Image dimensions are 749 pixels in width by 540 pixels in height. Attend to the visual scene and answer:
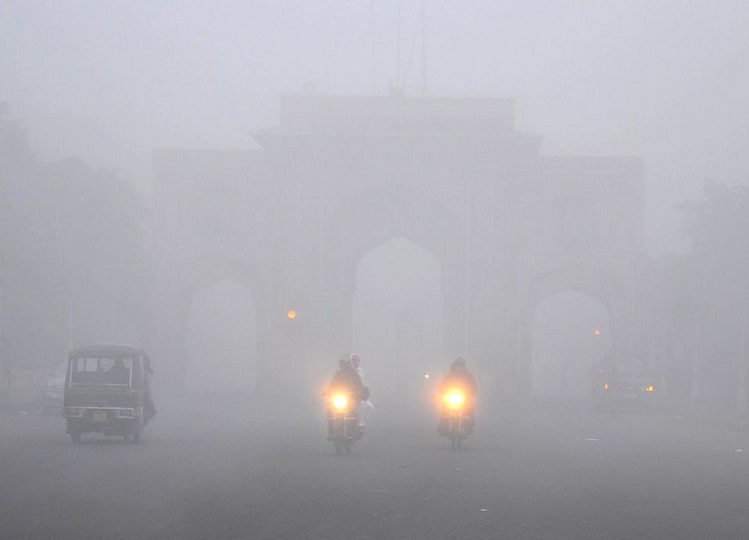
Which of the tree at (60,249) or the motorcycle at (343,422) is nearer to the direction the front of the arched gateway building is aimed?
the motorcycle

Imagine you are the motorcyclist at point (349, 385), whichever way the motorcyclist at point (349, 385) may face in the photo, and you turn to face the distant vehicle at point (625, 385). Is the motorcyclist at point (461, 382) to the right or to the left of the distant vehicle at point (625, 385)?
right

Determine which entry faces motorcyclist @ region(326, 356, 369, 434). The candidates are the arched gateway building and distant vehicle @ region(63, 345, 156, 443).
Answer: the arched gateway building
